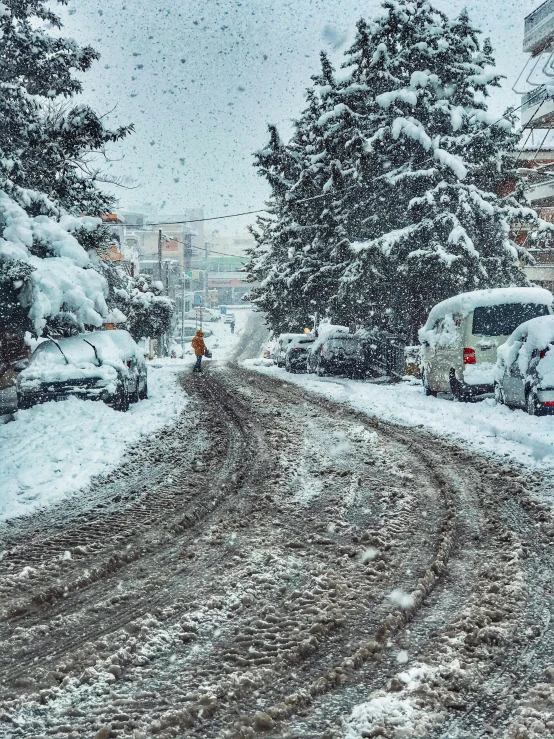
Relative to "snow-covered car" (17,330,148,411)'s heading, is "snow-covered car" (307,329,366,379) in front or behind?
behind

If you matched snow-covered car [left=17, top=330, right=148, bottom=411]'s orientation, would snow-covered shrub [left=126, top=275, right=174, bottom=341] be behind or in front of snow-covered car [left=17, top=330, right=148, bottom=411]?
behind

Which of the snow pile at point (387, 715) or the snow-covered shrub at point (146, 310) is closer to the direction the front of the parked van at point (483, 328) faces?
the snow-covered shrub

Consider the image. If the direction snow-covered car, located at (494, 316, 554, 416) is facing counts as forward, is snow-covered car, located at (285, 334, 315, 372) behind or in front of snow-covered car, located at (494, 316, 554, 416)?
in front

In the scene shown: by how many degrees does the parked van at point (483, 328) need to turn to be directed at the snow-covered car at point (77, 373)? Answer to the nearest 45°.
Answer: approximately 45° to its left

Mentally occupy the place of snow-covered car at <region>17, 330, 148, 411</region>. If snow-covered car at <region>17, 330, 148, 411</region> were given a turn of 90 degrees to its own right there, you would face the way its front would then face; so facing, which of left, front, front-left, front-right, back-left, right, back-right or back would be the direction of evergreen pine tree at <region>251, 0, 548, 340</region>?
right

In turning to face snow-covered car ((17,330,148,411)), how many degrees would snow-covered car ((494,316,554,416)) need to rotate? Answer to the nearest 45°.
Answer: approximately 45° to its left

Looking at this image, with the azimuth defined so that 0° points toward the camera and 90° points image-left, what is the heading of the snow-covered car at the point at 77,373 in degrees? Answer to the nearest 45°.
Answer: approximately 45°

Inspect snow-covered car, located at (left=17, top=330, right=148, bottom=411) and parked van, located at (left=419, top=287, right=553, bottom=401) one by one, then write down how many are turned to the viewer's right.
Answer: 0

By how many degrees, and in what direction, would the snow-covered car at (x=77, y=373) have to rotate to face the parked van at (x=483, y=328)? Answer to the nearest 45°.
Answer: approximately 135° to its left

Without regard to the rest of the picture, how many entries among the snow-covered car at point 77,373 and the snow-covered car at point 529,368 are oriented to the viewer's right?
0
